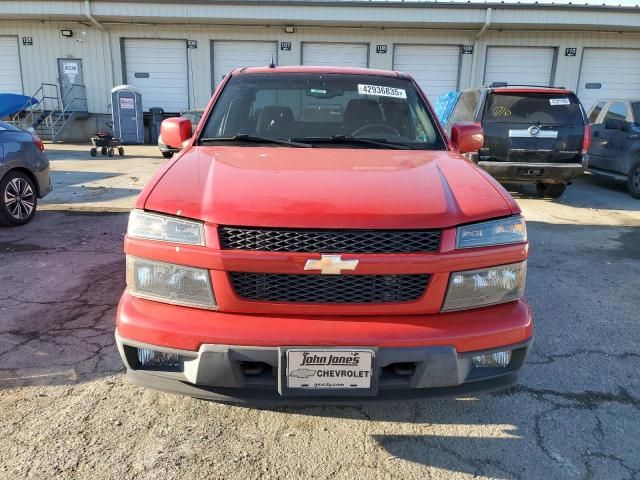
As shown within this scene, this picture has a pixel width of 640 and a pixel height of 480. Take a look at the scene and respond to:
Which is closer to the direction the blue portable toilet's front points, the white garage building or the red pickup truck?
the red pickup truck

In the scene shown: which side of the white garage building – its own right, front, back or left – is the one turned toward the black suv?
front

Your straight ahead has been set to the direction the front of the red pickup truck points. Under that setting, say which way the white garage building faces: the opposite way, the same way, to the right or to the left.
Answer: the same way

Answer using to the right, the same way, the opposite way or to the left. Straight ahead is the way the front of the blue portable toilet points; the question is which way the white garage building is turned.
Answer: the same way

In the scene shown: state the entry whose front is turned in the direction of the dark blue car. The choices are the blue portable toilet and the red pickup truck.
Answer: the blue portable toilet

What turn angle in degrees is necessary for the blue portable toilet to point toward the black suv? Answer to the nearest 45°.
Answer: approximately 45° to its left

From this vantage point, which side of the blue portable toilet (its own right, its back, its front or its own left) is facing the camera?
front

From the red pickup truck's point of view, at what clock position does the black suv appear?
The black suv is roughly at 7 o'clock from the red pickup truck.

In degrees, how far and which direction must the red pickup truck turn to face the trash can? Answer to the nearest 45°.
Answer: approximately 180°

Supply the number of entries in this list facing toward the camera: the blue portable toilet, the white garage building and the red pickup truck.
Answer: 3

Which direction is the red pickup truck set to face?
toward the camera

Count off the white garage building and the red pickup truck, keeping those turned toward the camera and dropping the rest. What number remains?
2

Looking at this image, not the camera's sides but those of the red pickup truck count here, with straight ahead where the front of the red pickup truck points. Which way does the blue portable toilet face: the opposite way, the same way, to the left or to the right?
the same way
